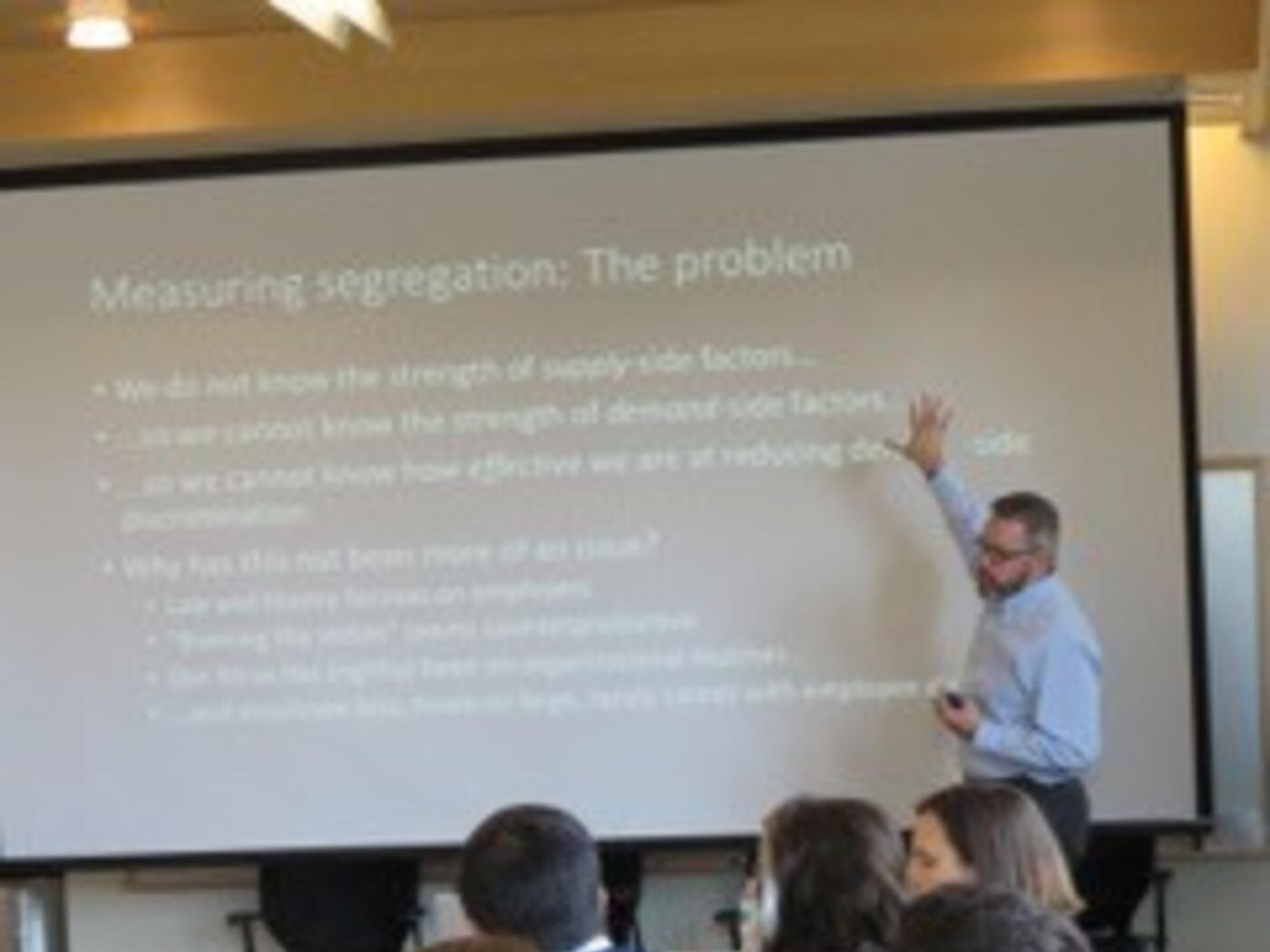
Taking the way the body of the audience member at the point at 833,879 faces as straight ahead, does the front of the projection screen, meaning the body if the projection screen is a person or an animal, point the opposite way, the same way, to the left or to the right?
the opposite way

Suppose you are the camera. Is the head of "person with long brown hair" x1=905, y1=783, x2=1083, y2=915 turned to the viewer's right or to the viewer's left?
to the viewer's left

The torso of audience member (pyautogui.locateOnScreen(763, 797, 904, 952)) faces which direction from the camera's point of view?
away from the camera

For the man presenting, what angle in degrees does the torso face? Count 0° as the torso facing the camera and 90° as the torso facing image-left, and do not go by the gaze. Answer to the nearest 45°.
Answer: approximately 45°

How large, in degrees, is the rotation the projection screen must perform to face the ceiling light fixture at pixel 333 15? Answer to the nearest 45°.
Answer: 0° — it already faces it

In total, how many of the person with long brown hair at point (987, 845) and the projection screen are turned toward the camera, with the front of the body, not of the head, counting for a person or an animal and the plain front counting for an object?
1
